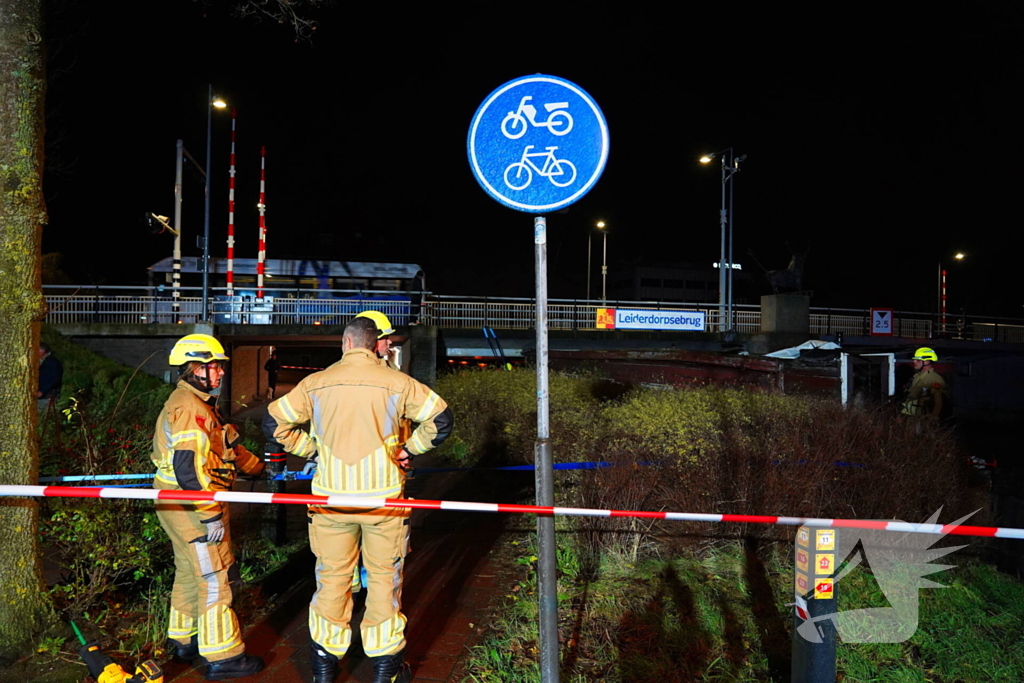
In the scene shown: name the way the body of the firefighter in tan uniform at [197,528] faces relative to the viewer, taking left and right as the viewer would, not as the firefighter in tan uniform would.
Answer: facing to the right of the viewer

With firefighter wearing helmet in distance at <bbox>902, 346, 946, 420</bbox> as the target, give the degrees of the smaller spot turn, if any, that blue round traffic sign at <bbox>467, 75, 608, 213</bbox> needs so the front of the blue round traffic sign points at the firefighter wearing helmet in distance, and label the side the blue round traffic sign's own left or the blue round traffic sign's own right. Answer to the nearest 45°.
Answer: approximately 135° to the blue round traffic sign's own left

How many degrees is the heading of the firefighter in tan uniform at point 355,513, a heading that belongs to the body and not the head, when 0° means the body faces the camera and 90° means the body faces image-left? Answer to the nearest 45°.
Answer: approximately 180°

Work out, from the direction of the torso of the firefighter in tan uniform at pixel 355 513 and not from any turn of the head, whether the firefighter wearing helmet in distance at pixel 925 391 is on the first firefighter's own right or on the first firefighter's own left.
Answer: on the first firefighter's own right

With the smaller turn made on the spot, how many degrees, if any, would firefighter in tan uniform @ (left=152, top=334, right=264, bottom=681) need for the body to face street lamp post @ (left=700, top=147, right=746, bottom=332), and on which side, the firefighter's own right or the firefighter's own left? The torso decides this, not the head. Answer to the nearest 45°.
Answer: approximately 45° to the firefighter's own left

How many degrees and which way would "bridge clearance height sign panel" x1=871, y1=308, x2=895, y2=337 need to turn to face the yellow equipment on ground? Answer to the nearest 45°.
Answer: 0° — it already faces it
